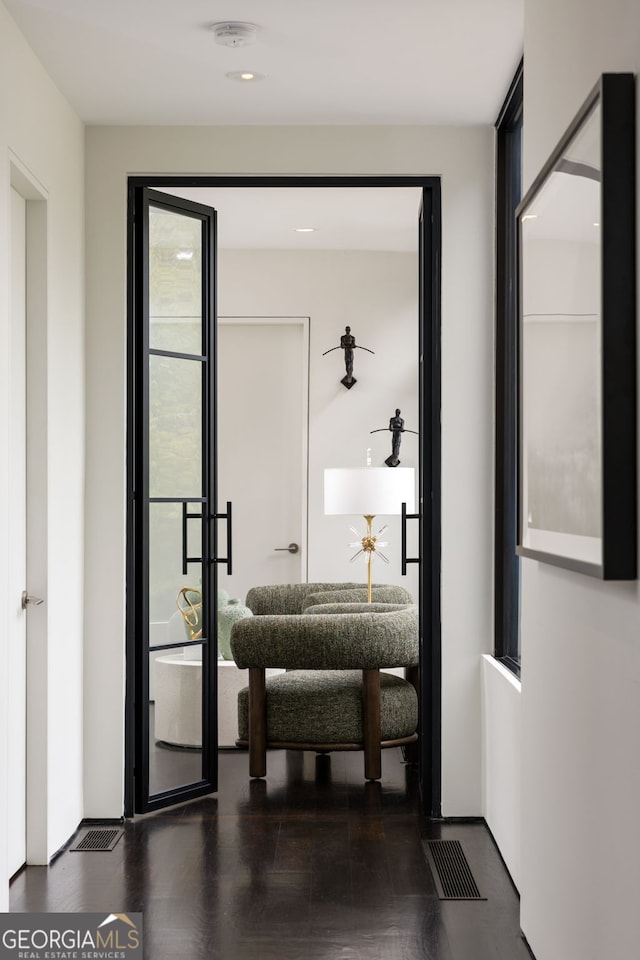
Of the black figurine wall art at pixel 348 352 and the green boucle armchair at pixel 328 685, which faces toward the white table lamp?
the black figurine wall art

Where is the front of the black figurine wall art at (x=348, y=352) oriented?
toward the camera

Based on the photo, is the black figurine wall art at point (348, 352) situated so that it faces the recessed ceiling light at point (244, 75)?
yes

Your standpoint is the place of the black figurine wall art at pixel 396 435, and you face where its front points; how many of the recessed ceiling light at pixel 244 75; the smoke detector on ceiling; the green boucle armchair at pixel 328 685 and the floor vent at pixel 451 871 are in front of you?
4

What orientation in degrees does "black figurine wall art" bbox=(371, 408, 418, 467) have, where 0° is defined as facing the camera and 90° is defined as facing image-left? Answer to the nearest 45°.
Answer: approximately 0°

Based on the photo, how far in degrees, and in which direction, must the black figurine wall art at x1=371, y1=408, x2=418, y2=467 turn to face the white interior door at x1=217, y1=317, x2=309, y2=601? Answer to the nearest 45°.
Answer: approximately 90° to its right

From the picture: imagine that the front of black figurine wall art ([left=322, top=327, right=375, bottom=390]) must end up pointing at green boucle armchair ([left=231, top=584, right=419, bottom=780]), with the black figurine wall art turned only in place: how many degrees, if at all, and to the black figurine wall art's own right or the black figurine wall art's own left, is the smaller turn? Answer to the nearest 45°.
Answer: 0° — it already faces it

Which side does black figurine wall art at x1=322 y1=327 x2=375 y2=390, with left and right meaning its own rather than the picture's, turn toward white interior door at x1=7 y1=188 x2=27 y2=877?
front
